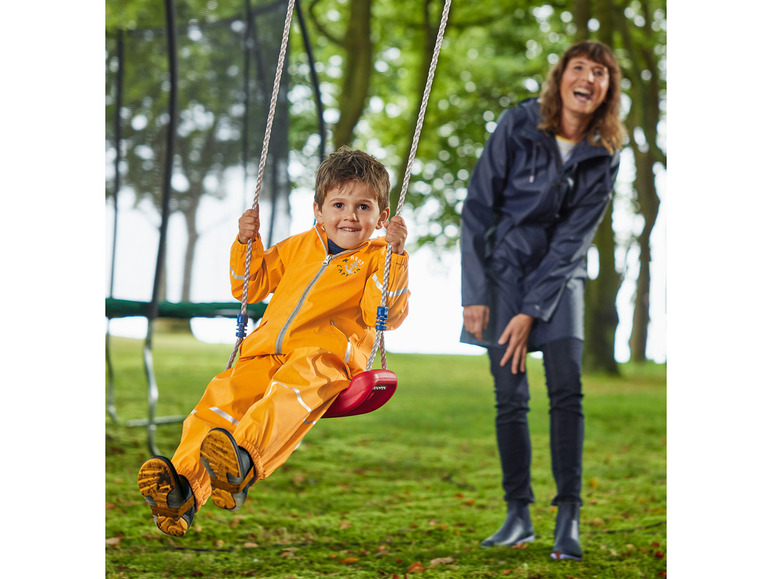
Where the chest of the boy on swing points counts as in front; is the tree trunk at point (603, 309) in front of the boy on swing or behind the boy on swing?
behind

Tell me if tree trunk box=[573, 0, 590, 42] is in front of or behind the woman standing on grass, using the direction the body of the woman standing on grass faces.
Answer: behind

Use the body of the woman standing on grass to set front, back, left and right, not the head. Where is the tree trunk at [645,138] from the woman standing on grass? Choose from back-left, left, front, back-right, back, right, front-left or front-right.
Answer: back

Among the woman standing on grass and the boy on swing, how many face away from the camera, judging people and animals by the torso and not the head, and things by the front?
0

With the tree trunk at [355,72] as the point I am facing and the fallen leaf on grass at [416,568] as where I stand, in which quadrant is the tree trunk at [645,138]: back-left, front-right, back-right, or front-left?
front-right

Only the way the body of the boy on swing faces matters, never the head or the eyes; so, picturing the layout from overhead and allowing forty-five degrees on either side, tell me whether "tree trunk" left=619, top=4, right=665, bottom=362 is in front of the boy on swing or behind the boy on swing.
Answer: behind

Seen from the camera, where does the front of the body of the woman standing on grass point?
toward the camera

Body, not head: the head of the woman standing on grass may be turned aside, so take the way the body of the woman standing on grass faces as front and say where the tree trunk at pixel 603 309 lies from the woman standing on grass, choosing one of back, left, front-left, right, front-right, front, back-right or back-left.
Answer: back

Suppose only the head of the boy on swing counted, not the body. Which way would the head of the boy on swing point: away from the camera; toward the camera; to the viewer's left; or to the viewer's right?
toward the camera
